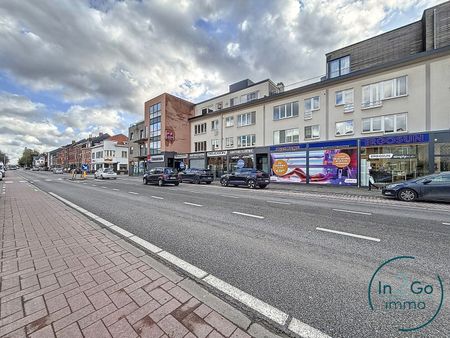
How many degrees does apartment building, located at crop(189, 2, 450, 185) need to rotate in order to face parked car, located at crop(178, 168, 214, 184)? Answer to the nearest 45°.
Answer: approximately 45° to its right

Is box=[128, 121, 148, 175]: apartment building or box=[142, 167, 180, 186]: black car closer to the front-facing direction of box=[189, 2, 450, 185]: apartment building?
the black car

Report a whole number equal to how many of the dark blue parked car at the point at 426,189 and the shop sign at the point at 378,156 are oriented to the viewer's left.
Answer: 1

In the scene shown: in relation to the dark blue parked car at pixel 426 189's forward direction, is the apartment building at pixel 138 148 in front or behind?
in front

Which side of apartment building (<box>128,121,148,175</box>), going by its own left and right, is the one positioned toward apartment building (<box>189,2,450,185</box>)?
left

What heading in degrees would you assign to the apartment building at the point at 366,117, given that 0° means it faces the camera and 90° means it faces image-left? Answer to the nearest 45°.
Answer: approximately 45°

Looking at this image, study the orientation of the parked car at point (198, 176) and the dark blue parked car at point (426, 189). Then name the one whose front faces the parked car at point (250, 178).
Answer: the dark blue parked car

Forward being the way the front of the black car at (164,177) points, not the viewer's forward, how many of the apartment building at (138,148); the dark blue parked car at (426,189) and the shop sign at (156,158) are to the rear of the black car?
1

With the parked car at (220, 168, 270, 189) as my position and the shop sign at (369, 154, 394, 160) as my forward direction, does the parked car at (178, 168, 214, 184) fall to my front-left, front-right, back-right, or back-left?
back-left

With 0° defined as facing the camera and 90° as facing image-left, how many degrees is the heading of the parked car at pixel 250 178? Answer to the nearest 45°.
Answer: approximately 135°

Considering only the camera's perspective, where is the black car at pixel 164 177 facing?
facing away from the viewer and to the left of the viewer

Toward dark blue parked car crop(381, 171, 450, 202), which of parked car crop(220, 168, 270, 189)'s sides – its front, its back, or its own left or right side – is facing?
back

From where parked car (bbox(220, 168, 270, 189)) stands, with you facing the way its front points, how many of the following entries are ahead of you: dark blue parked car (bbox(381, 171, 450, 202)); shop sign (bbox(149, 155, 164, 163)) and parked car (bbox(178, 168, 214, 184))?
2

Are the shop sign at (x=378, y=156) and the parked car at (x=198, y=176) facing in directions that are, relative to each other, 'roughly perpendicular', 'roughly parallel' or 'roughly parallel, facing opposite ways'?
roughly perpendicular

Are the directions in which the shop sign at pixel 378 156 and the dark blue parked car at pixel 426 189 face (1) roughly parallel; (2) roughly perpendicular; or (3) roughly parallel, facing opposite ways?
roughly perpendicular

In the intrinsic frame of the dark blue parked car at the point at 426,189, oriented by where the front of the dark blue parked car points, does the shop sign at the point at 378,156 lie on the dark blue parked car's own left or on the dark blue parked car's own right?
on the dark blue parked car's own right

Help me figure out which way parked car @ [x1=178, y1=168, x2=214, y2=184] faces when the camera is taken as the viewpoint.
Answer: facing away from the viewer and to the left of the viewer

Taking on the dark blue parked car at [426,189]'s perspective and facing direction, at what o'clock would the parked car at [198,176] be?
The parked car is roughly at 12 o'clock from the dark blue parked car.
